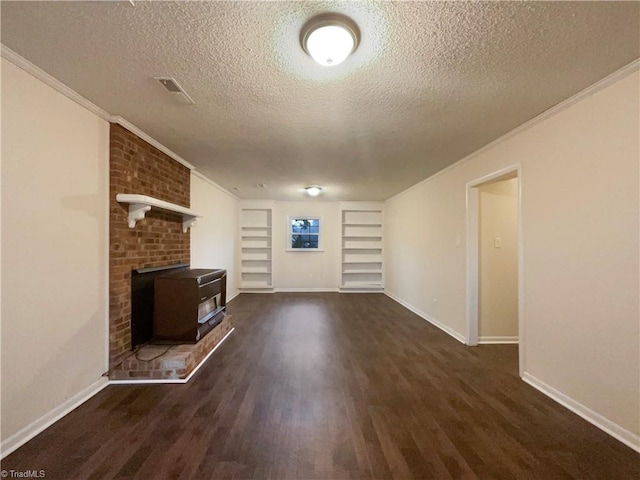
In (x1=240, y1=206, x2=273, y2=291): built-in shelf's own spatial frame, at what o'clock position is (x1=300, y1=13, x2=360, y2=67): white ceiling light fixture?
The white ceiling light fixture is roughly at 12 o'clock from the built-in shelf.

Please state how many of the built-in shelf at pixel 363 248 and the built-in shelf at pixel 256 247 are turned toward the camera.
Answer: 2

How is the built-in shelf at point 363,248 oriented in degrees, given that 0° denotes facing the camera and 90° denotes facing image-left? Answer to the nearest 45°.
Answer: approximately 0°

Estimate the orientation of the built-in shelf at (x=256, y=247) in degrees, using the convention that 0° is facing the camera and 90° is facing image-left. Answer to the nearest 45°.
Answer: approximately 0°

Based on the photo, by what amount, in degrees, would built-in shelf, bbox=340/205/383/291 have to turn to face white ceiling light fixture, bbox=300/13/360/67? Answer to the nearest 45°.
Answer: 0° — it already faces it

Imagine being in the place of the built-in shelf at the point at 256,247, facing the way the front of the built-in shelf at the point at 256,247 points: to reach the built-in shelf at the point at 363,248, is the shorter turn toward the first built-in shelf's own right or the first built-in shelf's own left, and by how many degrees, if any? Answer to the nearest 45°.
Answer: approximately 90° to the first built-in shelf's own left

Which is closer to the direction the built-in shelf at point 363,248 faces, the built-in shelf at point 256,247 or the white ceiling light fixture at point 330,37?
the white ceiling light fixture

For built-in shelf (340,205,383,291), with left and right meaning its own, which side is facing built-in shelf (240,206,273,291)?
right
